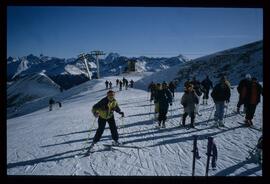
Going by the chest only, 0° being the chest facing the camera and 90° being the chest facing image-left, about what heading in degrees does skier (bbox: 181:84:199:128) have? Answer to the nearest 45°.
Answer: approximately 0°

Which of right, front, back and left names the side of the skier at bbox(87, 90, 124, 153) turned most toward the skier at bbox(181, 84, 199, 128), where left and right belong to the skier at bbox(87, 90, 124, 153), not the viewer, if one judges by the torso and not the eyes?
left

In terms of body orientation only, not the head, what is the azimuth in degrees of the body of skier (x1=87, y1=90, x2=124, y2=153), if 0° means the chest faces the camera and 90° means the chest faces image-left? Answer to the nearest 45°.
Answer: approximately 315°

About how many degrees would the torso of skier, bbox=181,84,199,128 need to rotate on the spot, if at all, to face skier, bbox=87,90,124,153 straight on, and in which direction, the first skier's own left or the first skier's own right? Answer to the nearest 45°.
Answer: approximately 45° to the first skier's own right

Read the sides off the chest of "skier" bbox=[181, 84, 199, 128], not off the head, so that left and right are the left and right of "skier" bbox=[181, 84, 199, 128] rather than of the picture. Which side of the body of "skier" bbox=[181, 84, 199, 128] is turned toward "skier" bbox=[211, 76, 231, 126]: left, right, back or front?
left

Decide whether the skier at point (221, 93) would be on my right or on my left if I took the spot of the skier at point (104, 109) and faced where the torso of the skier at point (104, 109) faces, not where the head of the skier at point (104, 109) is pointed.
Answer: on my left

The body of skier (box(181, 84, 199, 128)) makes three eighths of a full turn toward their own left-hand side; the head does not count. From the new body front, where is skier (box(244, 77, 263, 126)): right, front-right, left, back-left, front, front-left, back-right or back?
front-right
